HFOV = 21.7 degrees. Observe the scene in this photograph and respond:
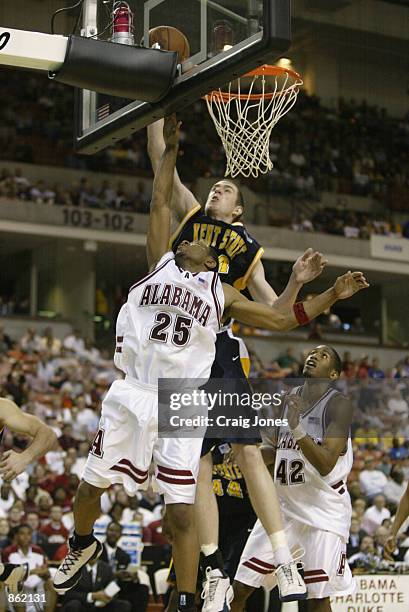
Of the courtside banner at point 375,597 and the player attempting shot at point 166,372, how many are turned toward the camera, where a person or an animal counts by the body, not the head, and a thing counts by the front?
2

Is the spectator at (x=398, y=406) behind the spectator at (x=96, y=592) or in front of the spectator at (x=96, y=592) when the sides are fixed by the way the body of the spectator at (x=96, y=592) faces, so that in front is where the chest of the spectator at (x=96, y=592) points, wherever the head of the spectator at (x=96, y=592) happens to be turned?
behind

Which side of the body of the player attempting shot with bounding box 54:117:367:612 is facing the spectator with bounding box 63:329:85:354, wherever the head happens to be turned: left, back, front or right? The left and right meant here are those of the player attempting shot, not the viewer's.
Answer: back

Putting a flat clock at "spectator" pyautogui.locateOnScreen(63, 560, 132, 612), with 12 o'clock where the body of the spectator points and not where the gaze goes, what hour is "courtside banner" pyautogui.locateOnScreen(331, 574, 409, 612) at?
The courtside banner is roughly at 10 o'clock from the spectator.

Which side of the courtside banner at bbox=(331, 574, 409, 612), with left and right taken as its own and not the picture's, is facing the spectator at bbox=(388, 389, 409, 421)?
back

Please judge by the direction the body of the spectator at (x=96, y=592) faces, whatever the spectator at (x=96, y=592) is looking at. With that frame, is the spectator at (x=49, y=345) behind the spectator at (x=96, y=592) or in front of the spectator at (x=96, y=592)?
behind

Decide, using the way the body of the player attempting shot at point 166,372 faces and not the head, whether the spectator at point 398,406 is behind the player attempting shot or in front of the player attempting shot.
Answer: behind
